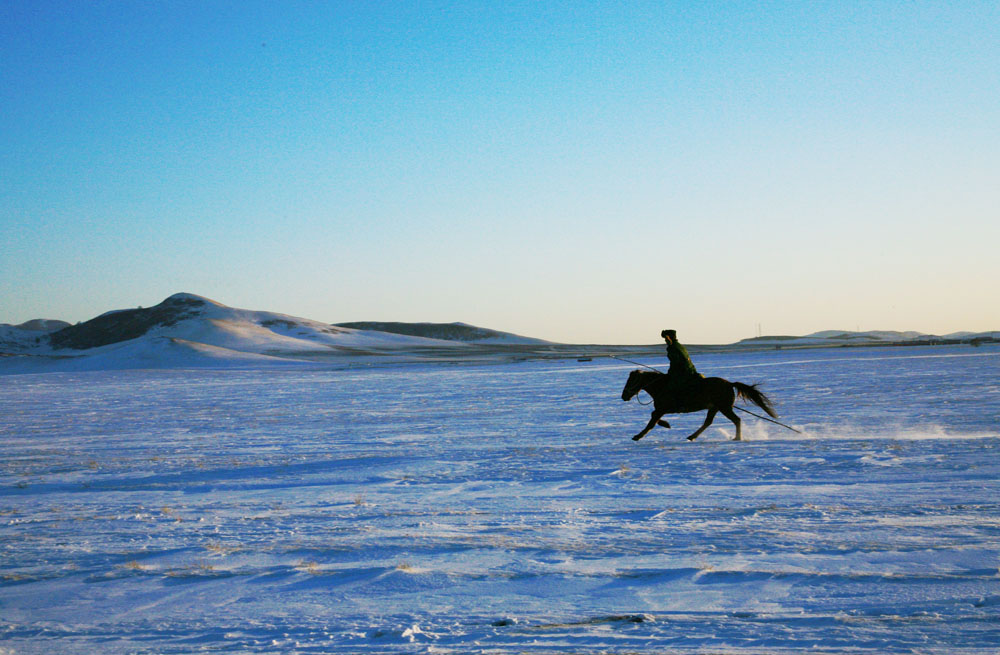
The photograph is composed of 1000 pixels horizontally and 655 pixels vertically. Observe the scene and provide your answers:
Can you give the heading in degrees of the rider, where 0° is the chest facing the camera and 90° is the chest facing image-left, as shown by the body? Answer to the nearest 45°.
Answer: approximately 90°

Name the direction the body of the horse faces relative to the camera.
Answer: to the viewer's left
